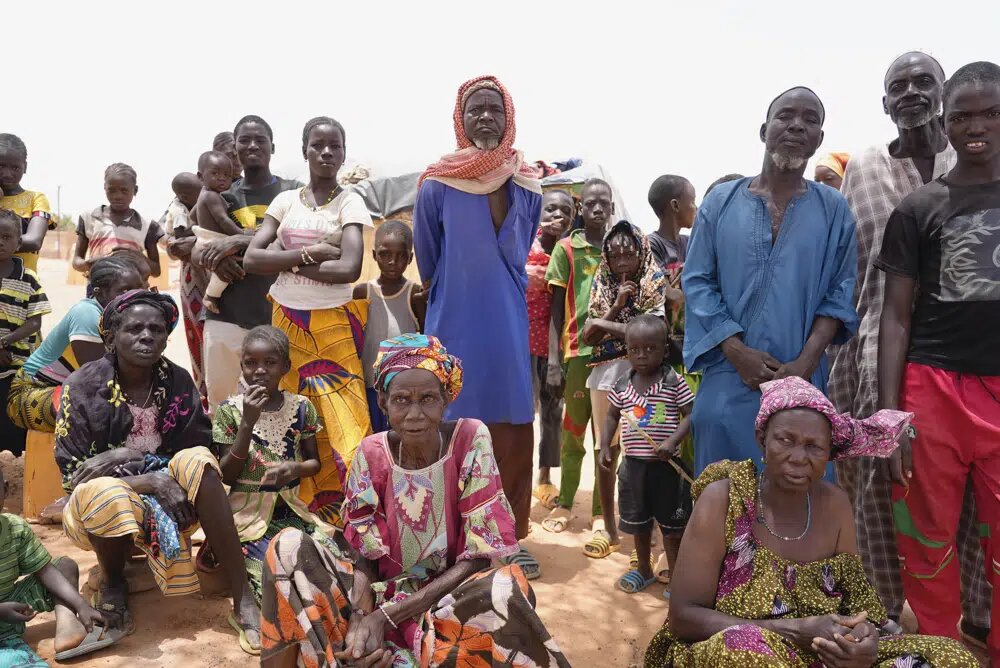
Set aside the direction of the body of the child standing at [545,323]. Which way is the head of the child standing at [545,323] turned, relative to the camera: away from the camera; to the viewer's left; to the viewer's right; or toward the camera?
toward the camera

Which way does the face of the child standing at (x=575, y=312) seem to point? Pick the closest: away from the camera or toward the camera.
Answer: toward the camera

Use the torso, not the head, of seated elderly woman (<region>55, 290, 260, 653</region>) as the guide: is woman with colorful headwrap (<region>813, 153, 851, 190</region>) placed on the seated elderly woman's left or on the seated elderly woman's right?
on the seated elderly woman's left

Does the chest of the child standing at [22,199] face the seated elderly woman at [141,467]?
yes

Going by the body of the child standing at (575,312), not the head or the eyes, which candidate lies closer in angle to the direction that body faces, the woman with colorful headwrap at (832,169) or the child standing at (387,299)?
the child standing

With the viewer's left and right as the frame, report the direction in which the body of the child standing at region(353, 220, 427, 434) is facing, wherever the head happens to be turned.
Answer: facing the viewer

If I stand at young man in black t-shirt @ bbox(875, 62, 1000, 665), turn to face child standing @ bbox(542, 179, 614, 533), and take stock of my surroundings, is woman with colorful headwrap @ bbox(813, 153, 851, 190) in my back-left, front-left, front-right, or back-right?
front-right

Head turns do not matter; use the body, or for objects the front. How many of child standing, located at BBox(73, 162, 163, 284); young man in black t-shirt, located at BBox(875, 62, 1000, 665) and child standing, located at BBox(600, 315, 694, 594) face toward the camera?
3

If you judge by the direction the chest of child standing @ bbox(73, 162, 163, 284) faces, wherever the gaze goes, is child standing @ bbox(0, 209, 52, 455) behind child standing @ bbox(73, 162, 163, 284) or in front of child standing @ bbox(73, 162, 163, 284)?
in front

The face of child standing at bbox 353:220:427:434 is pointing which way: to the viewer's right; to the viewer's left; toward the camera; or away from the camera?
toward the camera

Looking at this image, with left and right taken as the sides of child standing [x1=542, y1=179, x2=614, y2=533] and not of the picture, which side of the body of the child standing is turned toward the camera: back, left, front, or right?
front

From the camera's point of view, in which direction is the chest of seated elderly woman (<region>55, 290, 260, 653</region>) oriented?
toward the camera
